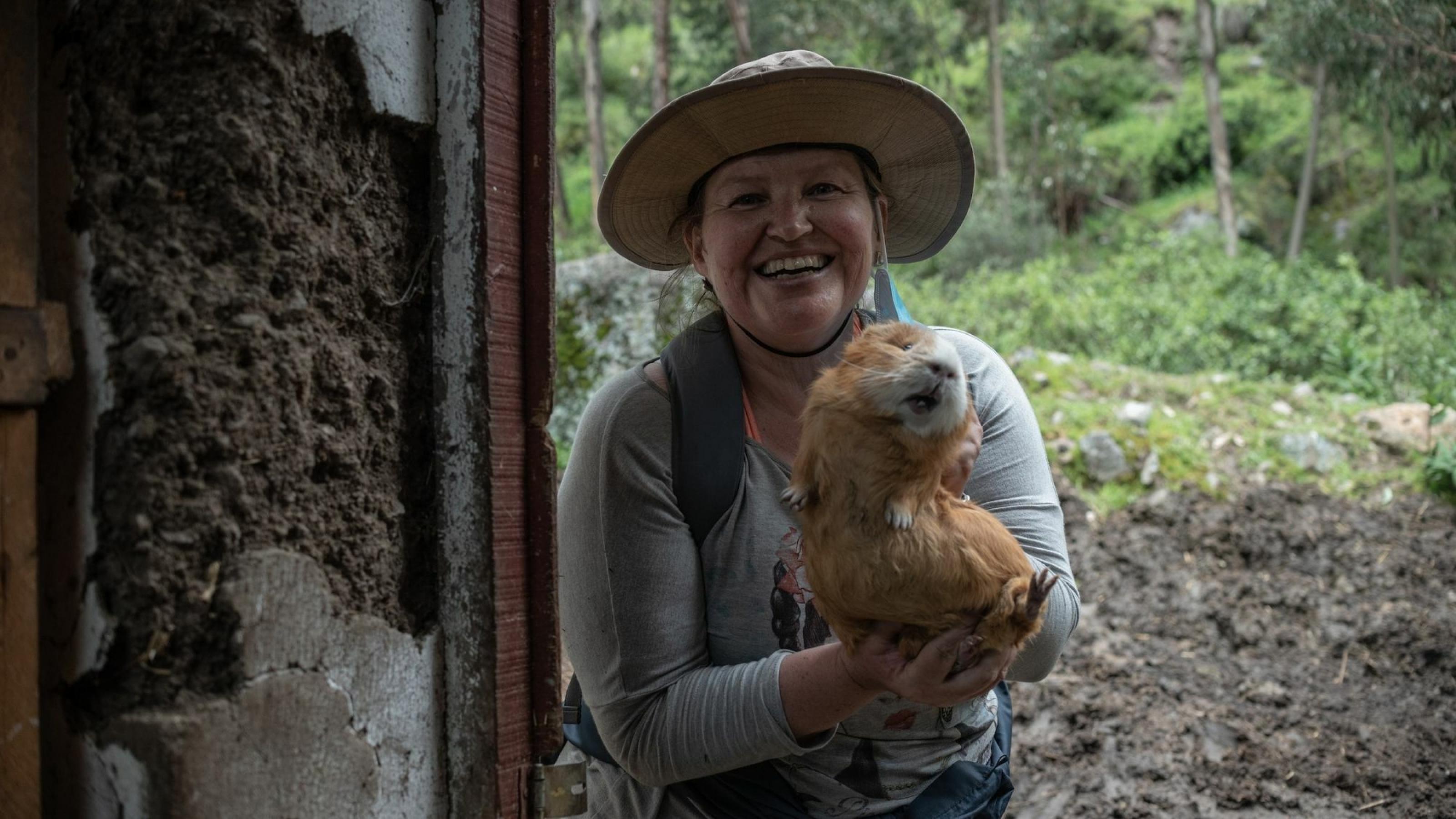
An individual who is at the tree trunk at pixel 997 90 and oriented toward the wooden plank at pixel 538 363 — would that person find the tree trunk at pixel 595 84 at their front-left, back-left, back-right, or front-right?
front-right

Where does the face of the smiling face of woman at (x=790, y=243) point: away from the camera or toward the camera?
toward the camera

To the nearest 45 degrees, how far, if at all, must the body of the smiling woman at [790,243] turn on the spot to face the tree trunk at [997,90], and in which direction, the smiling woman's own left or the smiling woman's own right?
approximately 180°

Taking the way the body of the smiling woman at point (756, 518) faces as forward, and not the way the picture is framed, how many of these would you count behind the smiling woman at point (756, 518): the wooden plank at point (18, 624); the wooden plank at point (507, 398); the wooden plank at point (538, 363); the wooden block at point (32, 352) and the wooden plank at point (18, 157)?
0

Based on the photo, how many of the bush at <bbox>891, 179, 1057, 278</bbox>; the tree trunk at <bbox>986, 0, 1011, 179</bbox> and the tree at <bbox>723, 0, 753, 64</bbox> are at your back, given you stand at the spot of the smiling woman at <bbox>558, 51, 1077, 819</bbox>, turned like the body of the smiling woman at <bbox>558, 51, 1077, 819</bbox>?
3

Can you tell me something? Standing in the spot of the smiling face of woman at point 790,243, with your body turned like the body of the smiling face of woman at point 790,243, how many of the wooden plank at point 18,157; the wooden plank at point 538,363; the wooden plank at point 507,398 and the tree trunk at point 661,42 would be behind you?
1

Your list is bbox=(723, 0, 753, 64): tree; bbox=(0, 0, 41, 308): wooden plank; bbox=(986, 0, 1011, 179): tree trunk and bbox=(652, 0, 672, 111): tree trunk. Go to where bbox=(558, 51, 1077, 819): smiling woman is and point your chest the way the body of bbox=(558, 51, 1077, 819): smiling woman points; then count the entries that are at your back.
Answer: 3

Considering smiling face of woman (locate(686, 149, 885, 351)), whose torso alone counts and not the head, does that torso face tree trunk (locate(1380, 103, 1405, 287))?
no

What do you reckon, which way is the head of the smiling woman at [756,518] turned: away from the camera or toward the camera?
toward the camera

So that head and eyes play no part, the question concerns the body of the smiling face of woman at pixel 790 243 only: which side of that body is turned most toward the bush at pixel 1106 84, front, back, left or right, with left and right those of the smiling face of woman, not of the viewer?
back

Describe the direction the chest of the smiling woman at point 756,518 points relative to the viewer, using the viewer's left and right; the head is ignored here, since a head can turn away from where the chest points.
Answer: facing the viewer

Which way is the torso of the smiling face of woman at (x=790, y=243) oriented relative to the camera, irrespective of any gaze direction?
toward the camera

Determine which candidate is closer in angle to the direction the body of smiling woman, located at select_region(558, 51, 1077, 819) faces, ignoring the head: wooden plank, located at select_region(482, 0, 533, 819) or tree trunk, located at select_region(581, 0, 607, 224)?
the wooden plank

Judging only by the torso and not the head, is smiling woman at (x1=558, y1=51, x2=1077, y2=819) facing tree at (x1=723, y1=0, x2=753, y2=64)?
no

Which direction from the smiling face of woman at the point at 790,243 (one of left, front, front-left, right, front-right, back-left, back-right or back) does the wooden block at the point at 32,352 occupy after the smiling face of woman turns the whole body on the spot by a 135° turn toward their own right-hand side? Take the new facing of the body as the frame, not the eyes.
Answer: left

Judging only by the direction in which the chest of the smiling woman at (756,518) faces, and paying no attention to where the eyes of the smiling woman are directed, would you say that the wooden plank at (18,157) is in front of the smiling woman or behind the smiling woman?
in front
